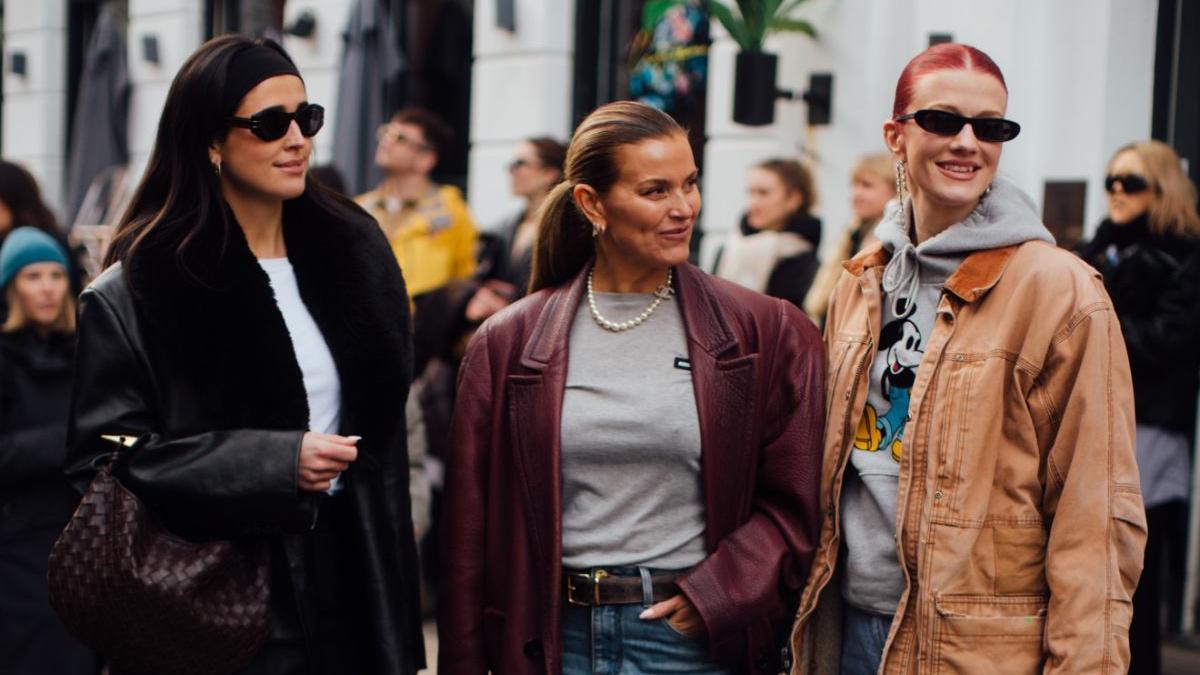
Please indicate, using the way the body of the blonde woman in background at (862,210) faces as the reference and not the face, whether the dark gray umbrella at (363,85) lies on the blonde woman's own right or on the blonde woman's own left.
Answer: on the blonde woman's own right

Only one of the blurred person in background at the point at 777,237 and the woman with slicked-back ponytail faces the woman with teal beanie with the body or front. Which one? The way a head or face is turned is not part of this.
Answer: the blurred person in background

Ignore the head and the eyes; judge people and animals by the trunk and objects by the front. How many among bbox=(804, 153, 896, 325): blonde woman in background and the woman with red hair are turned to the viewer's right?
0

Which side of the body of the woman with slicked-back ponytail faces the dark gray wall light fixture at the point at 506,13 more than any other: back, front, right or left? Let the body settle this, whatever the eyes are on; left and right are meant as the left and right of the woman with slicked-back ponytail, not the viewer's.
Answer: back

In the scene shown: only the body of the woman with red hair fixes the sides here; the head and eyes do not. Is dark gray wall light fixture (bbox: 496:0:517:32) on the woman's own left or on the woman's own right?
on the woman's own right

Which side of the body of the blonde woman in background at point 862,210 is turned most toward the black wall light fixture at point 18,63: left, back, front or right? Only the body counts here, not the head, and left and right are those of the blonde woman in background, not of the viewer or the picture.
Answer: right

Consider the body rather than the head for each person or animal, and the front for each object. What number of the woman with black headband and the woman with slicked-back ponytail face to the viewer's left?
0

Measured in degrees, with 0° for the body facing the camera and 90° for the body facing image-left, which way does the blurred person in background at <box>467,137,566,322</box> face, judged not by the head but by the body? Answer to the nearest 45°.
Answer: approximately 45°

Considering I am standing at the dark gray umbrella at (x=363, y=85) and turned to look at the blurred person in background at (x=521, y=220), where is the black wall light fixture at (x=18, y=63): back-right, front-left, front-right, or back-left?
back-right

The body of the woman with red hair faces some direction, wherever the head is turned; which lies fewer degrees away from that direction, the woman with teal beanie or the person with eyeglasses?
the woman with teal beanie
